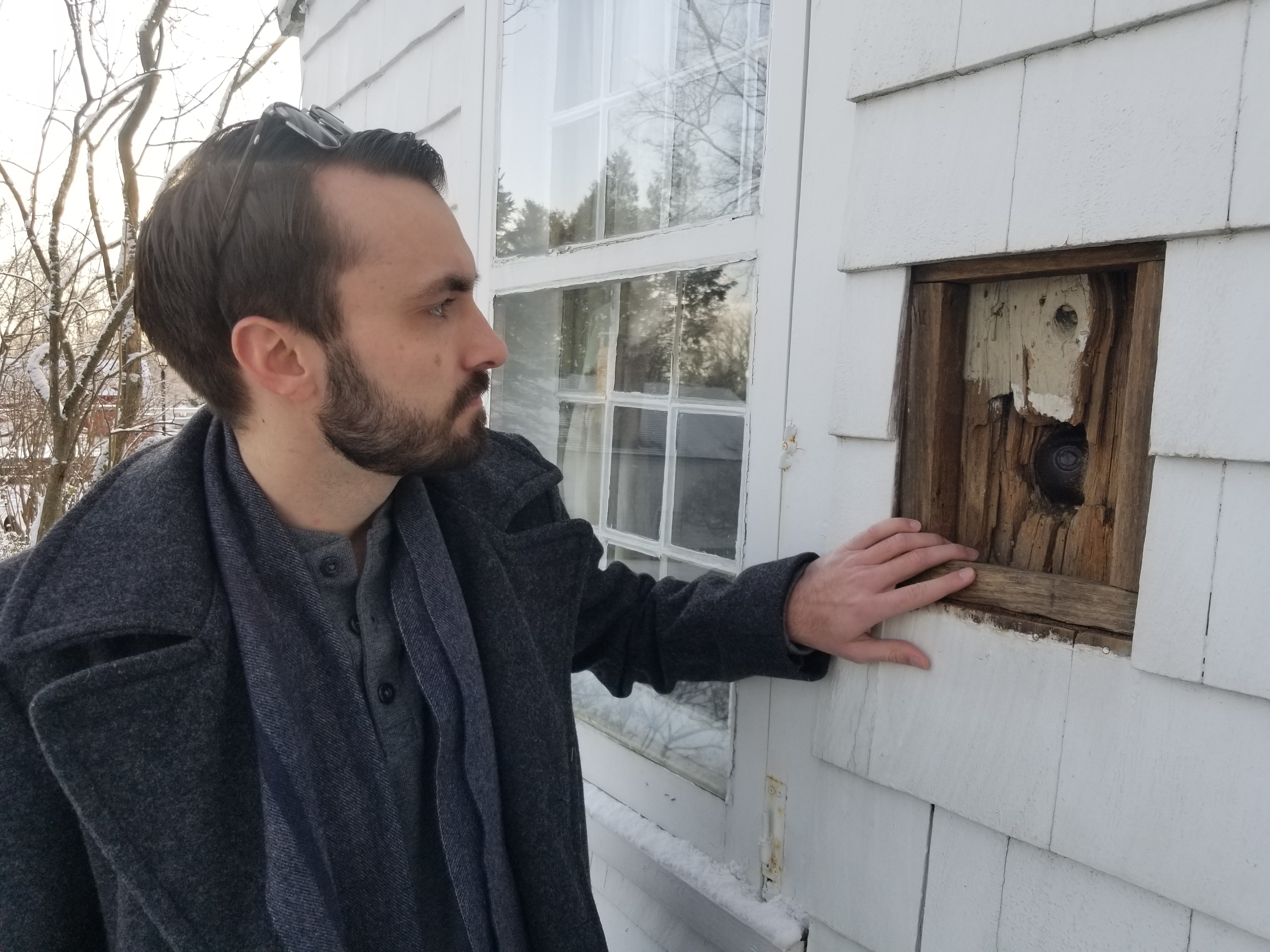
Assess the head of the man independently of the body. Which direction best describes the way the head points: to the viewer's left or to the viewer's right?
to the viewer's right

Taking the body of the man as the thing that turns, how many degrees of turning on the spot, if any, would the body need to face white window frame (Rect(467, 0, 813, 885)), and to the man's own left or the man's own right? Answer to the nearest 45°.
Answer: approximately 45° to the man's own left

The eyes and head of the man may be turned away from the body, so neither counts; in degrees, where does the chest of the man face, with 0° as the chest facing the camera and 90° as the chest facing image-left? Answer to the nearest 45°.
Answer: approximately 315°
